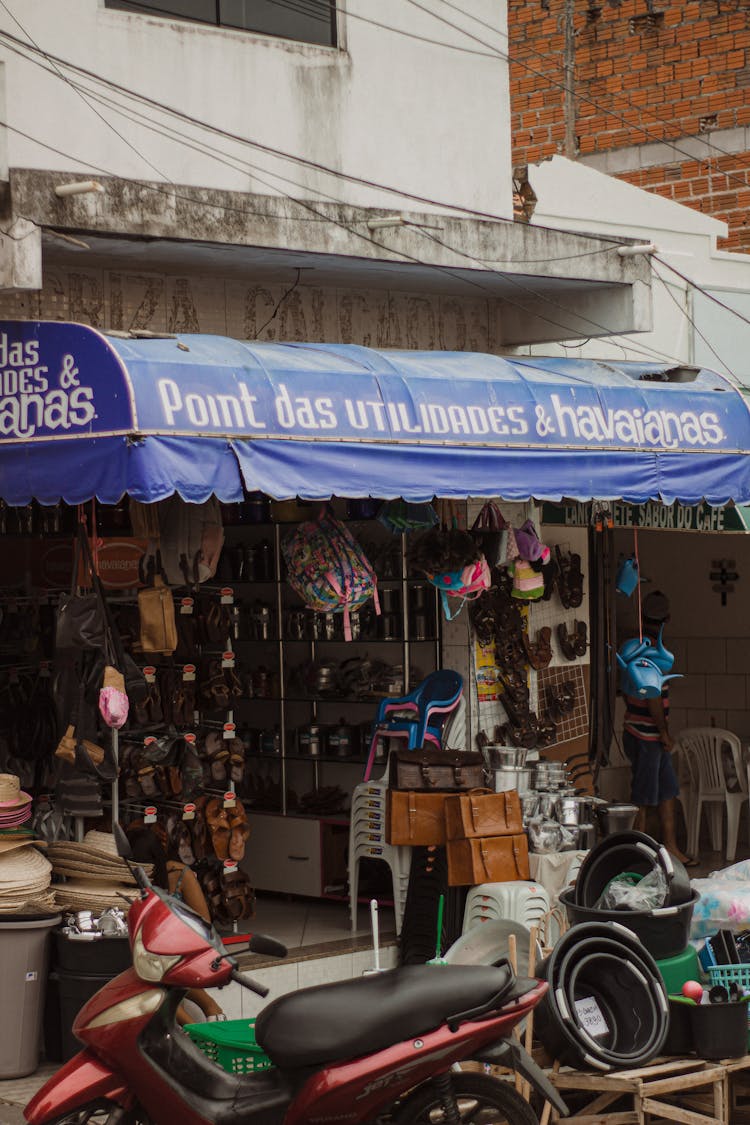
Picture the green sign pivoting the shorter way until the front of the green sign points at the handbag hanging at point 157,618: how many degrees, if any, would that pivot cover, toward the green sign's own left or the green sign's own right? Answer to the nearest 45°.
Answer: approximately 45° to the green sign's own right

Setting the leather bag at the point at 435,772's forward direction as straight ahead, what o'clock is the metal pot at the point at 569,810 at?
The metal pot is roughly at 9 o'clock from the leather bag.

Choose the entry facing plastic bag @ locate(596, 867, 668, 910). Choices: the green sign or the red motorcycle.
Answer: the green sign

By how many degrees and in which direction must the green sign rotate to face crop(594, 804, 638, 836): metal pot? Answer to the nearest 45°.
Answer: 0° — it already faces it

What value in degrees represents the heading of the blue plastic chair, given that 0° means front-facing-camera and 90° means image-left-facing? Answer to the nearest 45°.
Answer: approximately 45°

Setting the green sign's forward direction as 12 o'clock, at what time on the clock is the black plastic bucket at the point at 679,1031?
The black plastic bucket is roughly at 12 o'clock from the green sign.

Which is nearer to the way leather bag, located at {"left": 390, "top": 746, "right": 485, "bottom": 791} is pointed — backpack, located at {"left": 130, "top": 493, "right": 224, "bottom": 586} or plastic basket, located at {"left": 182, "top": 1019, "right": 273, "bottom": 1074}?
the plastic basket

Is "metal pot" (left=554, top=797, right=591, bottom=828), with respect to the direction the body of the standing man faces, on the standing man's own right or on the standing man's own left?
on the standing man's own right

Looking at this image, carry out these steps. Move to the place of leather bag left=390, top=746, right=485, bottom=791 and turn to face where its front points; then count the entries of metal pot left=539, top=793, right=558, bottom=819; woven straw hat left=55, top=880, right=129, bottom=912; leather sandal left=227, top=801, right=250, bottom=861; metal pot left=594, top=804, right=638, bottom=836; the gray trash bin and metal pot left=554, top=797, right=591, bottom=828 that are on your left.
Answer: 3
